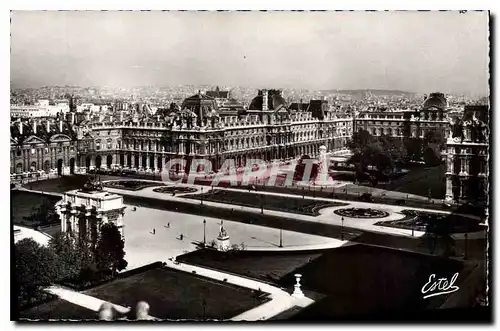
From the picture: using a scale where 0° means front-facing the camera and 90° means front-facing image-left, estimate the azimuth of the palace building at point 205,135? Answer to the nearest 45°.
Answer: approximately 315°
